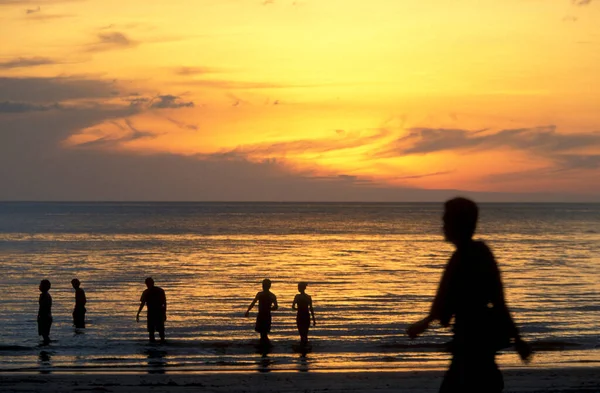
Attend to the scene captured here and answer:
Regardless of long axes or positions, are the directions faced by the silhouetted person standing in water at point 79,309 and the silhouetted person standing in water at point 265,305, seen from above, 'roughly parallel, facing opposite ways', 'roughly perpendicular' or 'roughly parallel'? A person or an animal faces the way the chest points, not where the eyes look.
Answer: roughly perpendicular

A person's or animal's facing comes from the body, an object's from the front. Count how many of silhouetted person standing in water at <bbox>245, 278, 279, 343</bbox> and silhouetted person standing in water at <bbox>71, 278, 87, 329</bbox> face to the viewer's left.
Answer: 1

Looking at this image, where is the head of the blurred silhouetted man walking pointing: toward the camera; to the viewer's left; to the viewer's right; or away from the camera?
to the viewer's left

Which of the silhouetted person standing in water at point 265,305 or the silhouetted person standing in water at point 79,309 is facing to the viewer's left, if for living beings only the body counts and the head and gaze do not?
the silhouetted person standing in water at point 79,309

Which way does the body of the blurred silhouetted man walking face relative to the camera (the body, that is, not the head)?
to the viewer's left

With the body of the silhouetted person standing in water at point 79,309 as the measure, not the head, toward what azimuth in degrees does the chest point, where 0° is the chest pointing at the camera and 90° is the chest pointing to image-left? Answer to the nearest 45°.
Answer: approximately 90°

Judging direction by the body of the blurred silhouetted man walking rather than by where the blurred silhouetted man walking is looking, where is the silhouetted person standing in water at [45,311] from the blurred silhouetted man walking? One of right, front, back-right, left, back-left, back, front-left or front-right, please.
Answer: front-right
